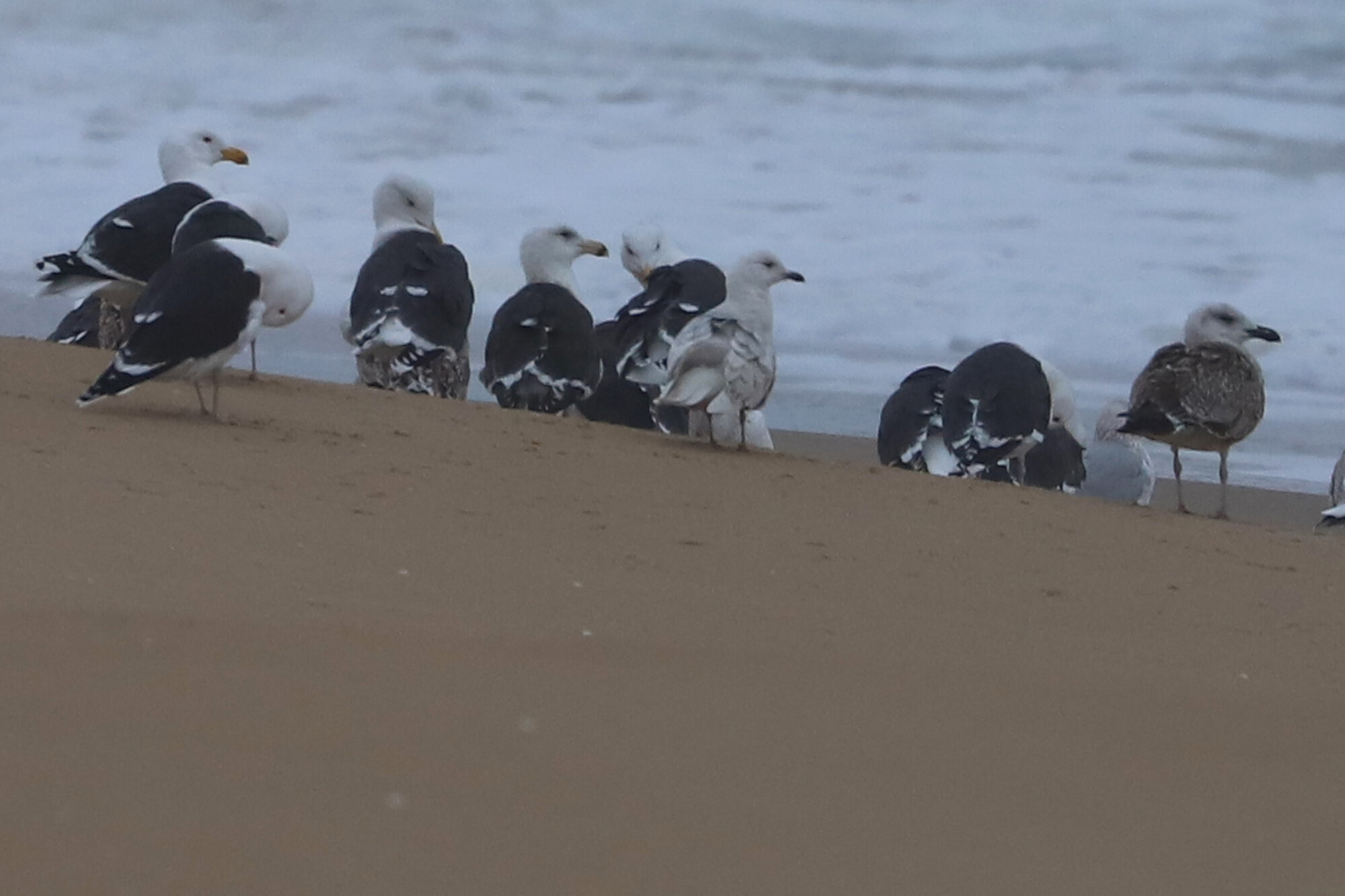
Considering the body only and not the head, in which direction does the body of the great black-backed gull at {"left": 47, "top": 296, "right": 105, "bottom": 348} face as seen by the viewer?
to the viewer's right

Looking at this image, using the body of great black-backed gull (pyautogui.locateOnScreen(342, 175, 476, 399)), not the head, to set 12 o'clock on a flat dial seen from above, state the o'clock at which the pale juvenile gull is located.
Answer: The pale juvenile gull is roughly at 3 o'clock from the great black-backed gull.

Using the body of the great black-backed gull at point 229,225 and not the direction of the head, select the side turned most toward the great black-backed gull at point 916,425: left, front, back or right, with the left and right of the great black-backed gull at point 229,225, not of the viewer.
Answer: front

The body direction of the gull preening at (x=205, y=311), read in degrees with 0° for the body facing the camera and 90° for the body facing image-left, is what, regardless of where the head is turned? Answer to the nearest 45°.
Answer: approximately 270°

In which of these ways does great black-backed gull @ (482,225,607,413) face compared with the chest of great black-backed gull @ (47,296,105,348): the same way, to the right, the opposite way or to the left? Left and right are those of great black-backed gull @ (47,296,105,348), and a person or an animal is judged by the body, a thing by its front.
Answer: to the left

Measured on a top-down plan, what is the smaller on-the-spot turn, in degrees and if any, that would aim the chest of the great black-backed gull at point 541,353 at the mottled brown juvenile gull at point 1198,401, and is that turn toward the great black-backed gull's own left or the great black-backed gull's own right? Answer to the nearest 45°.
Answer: approximately 90° to the great black-backed gull's own right

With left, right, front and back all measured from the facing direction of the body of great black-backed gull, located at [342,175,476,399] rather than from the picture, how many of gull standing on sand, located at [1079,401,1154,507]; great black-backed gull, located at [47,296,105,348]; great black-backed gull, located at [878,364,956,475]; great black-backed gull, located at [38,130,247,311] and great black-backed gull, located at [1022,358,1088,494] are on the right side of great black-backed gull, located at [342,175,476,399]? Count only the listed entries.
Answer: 3

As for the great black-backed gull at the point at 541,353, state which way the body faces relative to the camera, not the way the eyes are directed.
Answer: away from the camera

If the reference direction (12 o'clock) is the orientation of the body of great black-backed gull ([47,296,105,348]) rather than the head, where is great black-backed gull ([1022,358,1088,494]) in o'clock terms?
great black-backed gull ([1022,358,1088,494]) is roughly at 1 o'clock from great black-backed gull ([47,296,105,348]).

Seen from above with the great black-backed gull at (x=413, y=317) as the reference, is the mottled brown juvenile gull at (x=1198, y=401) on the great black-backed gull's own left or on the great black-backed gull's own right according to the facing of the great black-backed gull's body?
on the great black-backed gull's own right
